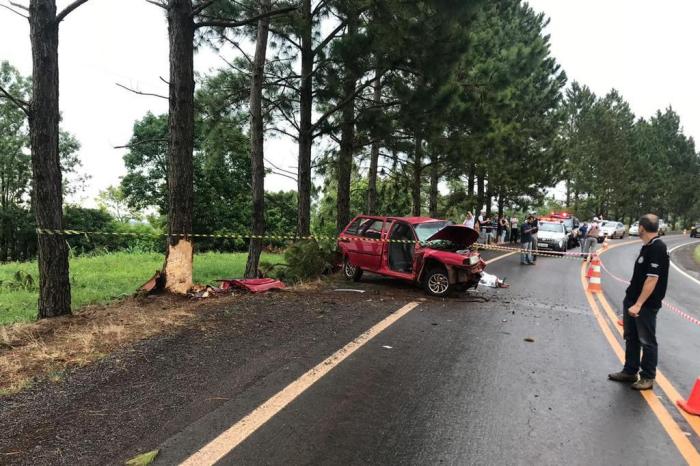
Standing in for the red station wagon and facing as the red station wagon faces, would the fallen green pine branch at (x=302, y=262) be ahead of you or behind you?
behind

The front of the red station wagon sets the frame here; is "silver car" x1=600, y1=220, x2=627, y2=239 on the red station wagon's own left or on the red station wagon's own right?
on the red station wagon's own left

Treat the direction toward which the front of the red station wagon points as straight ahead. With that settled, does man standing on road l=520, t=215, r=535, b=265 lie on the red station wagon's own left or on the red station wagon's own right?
on the red station wagon's own left

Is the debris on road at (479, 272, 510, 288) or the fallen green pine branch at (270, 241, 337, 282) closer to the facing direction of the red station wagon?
the debris on road

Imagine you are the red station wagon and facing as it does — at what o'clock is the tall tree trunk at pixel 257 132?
The tall tree trunk is roughly at 5 o'clock from the red station wagon.

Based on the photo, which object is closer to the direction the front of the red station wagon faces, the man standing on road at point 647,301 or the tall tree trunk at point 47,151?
the man standing on road

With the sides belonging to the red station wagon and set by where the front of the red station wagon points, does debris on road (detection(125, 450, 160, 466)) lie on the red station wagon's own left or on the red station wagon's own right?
on the red station wagon's own right

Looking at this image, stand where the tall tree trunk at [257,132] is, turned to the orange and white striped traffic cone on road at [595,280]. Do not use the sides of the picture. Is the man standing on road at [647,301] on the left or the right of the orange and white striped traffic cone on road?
right

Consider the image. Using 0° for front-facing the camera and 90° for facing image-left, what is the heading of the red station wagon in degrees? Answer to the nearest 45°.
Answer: approximately 315°
